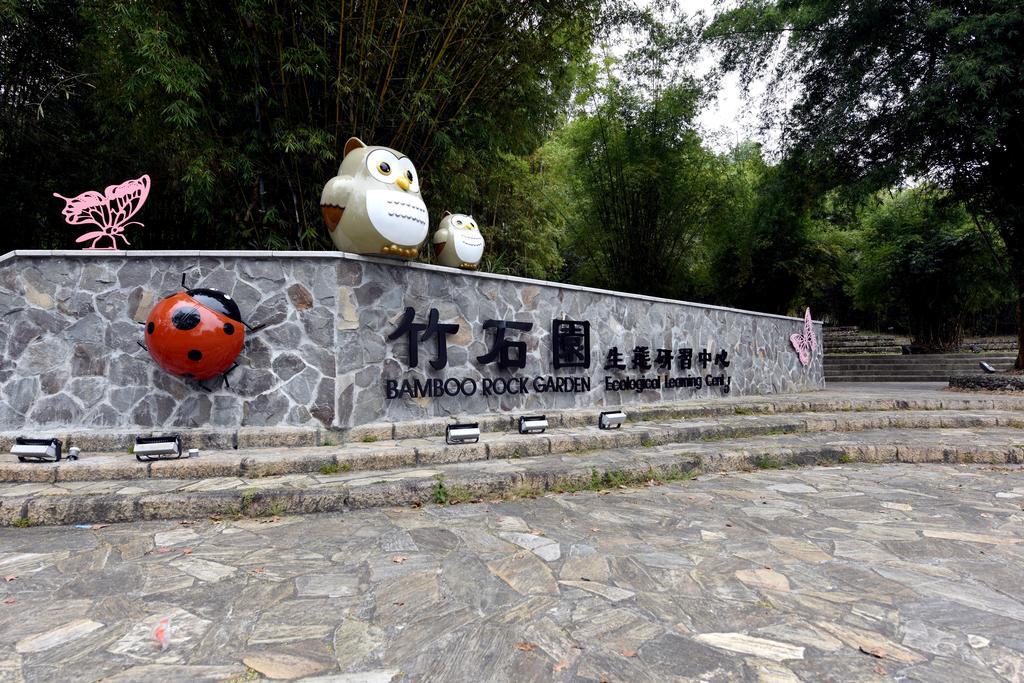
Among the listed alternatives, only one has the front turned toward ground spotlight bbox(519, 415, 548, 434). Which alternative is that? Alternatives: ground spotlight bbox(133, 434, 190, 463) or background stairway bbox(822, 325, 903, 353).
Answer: the background stairway

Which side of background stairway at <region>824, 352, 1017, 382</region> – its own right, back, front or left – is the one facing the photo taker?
front

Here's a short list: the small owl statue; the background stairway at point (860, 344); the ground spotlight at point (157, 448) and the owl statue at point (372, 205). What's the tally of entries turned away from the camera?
1

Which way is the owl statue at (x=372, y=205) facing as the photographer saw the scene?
facing the viewer and to the right of the viewer

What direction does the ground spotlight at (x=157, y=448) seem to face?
away from the camera

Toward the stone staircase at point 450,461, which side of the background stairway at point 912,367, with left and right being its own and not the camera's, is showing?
front

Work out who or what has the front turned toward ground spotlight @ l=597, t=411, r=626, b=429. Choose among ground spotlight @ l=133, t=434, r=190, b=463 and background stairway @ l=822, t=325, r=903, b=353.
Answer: the background stairway

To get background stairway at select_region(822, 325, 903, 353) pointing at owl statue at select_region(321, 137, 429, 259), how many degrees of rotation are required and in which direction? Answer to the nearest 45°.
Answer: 0° — it already faces it

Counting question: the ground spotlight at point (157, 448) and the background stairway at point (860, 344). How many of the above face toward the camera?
1

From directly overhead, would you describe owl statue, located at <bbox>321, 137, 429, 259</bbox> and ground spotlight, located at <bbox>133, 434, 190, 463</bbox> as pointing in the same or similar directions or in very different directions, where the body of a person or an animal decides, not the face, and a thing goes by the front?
very different directions

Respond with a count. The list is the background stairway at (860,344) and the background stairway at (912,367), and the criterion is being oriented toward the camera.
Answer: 2
